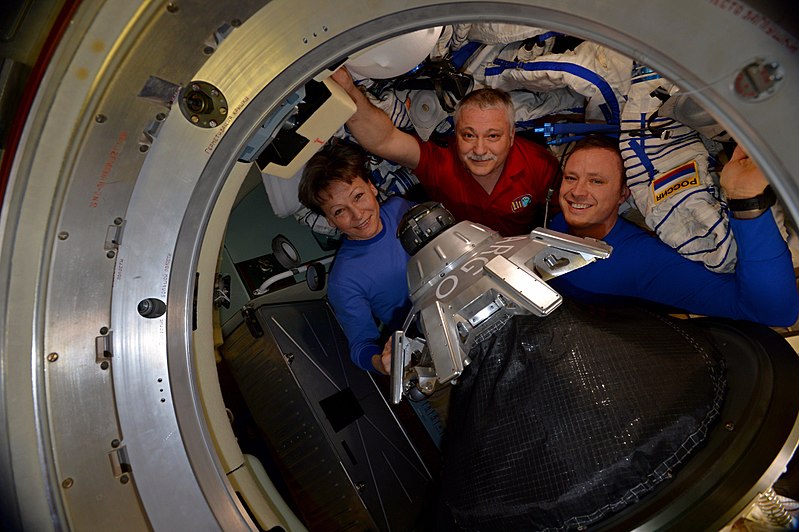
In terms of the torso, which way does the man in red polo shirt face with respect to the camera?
toward the camera

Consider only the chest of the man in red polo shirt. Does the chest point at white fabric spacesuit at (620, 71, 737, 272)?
no

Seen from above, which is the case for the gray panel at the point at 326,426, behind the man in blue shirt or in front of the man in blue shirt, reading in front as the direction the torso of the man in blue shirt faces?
in front

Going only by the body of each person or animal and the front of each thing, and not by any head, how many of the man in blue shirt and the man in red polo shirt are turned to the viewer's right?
0

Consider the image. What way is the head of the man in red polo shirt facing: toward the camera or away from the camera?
toward the camera

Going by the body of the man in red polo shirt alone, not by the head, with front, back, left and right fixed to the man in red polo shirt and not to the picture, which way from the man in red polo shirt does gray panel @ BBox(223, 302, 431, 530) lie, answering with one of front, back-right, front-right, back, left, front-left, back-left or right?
right
